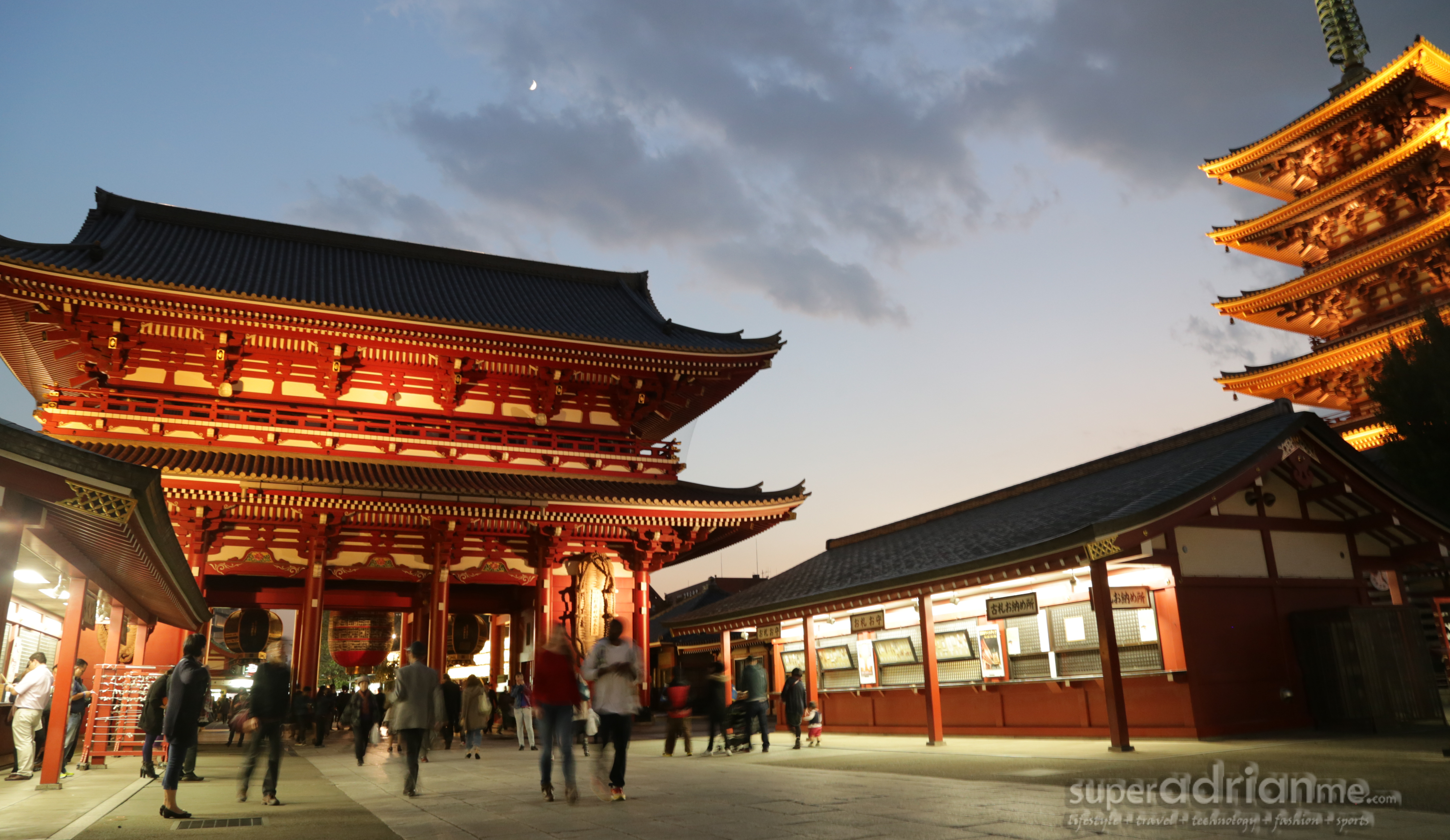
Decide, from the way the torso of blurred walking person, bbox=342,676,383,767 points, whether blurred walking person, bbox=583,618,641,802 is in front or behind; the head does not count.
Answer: in front

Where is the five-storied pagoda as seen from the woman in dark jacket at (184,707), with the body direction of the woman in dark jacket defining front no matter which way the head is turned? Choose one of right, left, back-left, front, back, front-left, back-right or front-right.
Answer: front

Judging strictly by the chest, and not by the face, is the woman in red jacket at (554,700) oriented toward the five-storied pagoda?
no

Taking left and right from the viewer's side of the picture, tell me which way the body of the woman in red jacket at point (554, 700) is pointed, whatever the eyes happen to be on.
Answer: facing away from the viewer

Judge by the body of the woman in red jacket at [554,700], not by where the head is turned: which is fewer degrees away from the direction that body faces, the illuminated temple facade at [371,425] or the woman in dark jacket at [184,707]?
the illuminated temple facade

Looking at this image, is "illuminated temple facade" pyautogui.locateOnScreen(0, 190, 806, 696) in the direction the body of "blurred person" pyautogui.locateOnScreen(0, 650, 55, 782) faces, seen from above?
no

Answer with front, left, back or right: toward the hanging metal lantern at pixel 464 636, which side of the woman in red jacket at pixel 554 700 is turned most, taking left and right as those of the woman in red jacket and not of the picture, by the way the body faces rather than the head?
front

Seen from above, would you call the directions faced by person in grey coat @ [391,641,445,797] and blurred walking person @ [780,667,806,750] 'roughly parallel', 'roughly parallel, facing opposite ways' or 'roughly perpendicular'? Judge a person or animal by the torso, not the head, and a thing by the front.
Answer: roughly parallel
